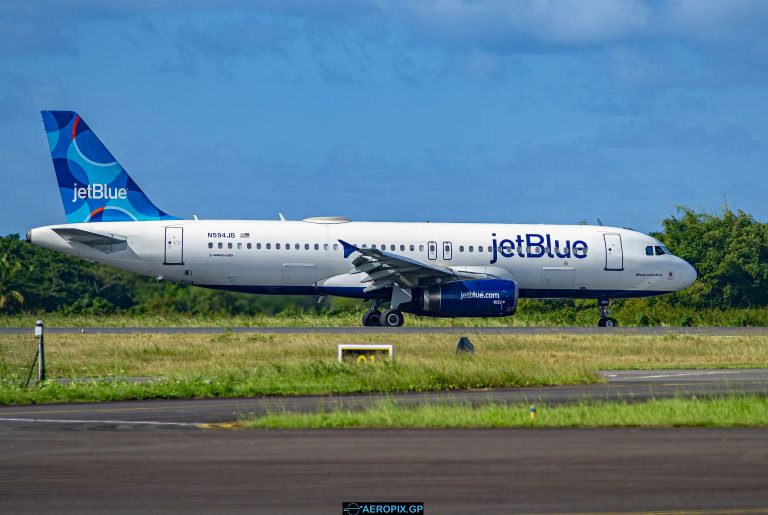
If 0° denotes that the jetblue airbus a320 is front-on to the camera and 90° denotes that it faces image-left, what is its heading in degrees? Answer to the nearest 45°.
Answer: approximately 270°
